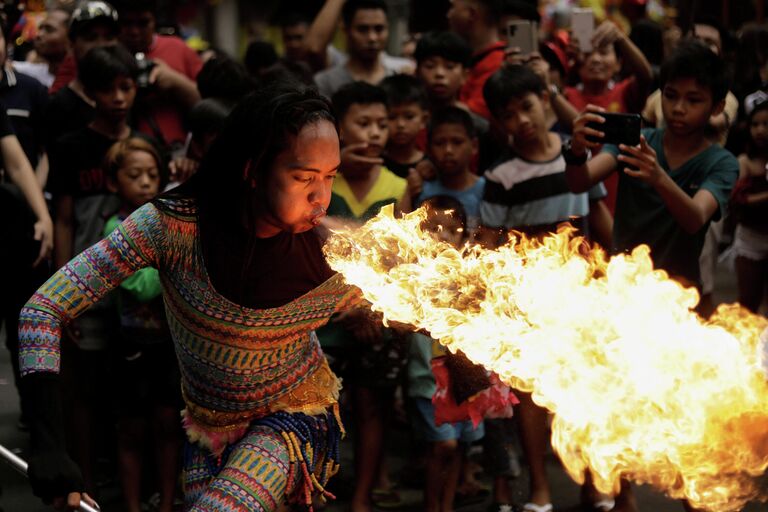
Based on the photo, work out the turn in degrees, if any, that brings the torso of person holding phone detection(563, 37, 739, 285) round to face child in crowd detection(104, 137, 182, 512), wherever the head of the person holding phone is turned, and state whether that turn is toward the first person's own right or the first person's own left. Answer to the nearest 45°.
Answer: approximately 45° to the first person's own right

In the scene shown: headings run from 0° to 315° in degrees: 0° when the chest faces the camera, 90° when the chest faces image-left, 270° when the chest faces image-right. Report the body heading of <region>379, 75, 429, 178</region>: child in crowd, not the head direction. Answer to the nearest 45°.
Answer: approximately 0°

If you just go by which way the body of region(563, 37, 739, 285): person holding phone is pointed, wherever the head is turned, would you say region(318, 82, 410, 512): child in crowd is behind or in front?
in front

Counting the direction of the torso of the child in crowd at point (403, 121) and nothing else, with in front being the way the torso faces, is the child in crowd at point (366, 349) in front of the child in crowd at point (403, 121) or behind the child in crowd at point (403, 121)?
in front

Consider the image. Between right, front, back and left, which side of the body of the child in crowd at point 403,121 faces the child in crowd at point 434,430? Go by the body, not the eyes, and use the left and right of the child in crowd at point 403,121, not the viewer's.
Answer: front

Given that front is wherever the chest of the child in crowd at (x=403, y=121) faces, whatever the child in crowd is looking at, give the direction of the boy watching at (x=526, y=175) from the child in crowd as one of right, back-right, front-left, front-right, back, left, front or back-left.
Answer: front-left

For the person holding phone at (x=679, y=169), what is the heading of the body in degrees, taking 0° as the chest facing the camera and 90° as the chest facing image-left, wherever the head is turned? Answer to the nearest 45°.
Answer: approximately 45°

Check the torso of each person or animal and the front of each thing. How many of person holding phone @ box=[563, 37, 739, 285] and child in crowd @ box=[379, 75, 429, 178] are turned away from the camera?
0

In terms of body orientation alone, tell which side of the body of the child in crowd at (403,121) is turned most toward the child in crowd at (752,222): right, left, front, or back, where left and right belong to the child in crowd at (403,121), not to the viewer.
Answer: left

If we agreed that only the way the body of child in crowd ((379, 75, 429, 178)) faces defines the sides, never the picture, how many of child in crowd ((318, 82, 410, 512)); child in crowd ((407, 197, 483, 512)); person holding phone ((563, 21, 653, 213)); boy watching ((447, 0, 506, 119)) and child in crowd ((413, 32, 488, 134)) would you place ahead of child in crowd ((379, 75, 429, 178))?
2

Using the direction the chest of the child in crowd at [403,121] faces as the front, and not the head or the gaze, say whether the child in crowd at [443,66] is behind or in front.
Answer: behind

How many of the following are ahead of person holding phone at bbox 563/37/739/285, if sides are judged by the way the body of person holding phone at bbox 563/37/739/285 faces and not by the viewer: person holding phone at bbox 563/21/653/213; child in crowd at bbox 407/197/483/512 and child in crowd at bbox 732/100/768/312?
1
